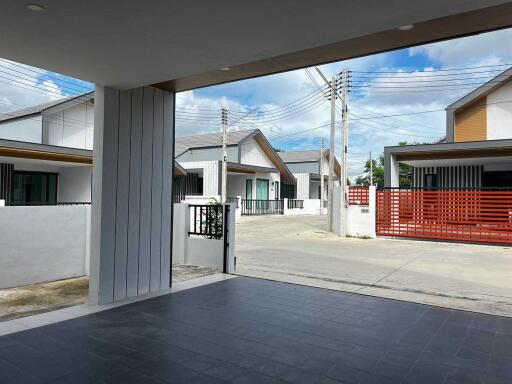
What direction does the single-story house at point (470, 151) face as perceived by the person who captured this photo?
facing the viewer

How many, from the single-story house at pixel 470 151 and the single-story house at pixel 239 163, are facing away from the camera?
0

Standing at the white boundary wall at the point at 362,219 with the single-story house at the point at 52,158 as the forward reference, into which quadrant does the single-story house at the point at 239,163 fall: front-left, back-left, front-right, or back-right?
front-right

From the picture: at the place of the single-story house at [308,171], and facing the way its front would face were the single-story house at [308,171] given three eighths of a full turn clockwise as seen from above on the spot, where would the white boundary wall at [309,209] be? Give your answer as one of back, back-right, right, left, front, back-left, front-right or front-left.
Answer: left

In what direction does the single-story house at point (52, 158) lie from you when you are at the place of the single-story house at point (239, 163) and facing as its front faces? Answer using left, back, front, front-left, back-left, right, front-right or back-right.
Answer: right

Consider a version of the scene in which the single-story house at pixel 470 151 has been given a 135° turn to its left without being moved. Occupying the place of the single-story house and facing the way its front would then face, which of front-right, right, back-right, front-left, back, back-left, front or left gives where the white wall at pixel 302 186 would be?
left

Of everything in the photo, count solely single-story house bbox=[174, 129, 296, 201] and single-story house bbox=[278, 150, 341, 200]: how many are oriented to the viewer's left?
0

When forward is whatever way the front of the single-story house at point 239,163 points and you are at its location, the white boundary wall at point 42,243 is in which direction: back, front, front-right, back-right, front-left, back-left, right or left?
front-right

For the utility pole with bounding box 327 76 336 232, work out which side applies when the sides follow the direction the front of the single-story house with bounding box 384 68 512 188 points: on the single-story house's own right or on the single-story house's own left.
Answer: on the single-story house's own right

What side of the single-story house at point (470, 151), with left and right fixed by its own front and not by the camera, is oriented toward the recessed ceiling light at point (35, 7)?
front

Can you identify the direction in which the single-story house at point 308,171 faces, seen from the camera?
facing the viewer and to the right of the viewer

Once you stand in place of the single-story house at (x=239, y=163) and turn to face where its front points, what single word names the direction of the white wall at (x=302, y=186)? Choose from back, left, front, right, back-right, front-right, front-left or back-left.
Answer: left

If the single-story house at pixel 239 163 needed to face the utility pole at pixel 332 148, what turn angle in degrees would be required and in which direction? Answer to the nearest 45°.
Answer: approximately 45° to its right

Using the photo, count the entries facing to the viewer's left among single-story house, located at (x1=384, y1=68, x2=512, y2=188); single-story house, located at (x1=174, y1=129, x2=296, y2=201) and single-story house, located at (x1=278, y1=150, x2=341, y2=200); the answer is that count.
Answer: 0
